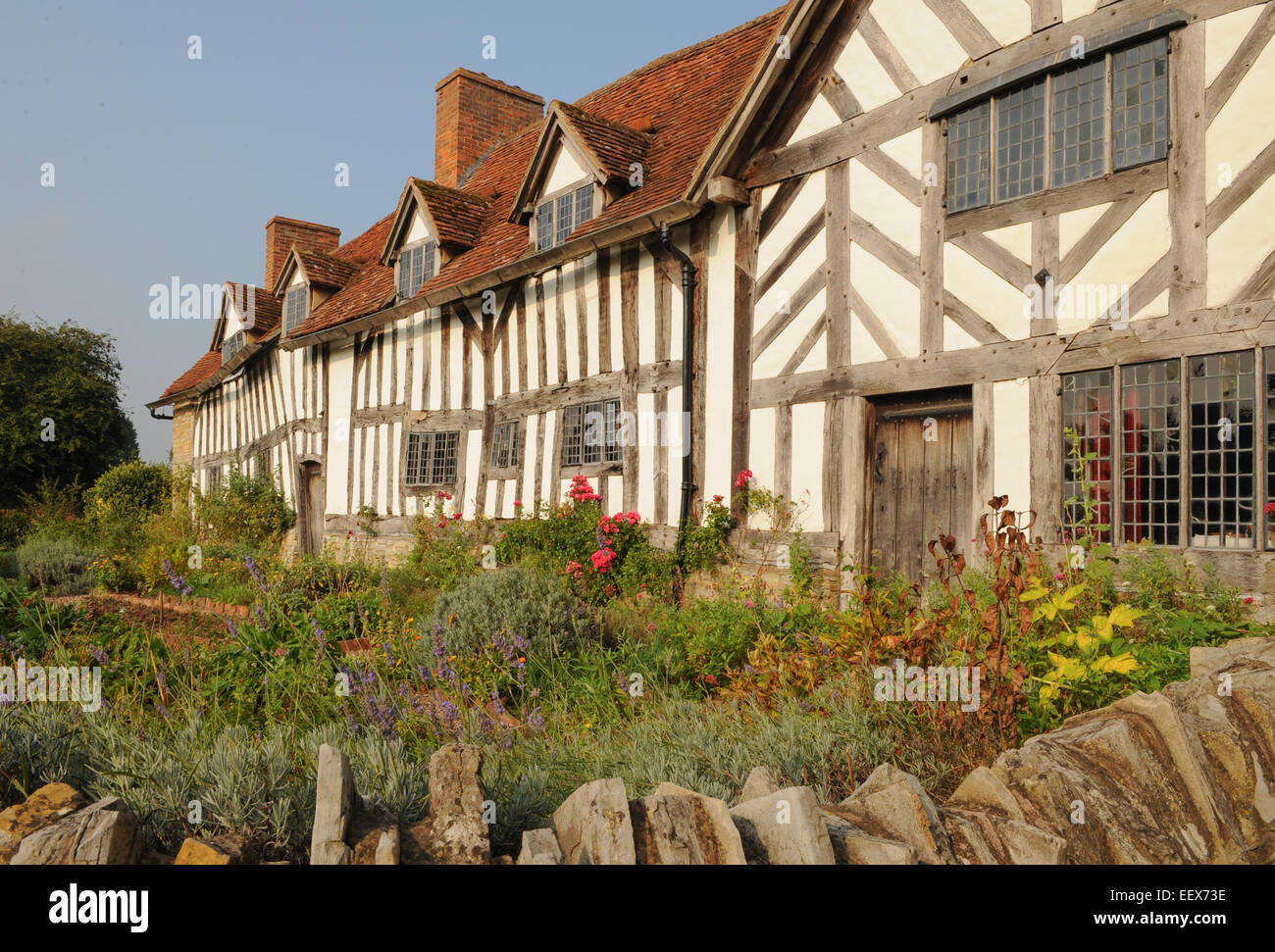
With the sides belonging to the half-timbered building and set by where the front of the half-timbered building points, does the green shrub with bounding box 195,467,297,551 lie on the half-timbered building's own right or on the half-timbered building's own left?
on the half-timbered building's own right

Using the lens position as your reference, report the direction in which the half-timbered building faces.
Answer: facing the viewer and to the left of the viewer

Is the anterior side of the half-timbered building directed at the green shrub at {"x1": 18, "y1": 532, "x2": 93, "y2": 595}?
no

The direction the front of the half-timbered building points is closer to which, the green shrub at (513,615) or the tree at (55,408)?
the green shrub

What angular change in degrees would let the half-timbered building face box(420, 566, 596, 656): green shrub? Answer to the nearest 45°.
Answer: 0° — it already faces it

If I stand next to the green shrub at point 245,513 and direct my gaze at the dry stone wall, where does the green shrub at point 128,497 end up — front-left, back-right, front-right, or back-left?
back-right

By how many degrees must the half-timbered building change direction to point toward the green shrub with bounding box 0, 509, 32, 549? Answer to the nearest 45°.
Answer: approximately 90° to its right

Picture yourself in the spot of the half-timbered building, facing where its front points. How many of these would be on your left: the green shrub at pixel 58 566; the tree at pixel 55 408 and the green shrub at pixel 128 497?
0

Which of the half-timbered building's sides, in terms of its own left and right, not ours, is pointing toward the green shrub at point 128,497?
right

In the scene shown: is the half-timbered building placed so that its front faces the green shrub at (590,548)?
no

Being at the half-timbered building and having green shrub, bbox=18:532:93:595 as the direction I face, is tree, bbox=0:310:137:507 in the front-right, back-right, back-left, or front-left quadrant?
front-right

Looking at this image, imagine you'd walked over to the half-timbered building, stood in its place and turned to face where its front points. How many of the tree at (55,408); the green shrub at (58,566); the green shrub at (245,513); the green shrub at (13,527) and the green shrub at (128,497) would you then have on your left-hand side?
0
